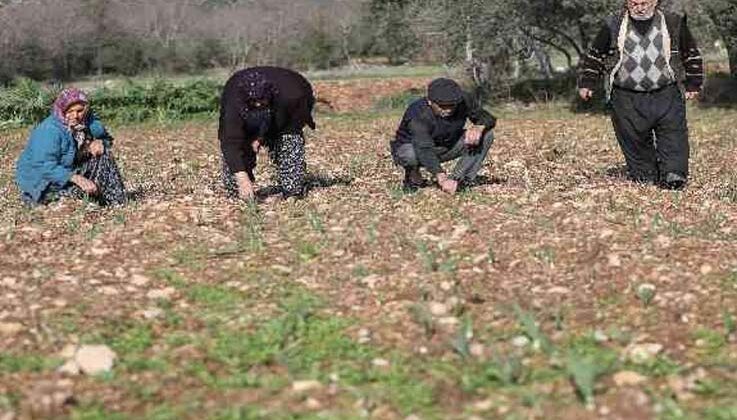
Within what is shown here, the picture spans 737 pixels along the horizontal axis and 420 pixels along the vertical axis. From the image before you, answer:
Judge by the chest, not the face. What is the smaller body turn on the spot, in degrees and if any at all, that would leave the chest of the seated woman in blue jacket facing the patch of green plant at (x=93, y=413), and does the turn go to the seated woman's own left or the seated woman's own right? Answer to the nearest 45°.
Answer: approximately 45° to the seated woman's own right

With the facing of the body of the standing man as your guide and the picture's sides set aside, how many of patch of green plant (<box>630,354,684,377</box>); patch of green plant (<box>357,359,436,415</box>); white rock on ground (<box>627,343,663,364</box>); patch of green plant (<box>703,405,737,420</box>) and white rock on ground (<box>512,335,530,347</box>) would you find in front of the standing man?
5

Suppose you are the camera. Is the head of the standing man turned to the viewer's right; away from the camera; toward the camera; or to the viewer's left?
toward the camera

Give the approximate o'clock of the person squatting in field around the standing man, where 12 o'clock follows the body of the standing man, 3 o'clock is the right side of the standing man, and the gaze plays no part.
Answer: The person squatting in field is roughly at 2 o'clock from the standing man.

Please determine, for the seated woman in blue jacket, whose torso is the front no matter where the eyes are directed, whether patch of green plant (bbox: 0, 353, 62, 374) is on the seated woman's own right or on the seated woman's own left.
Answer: on the seated woman's own right

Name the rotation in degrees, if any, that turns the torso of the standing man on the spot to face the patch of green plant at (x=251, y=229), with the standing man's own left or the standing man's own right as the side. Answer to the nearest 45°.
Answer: approximately 45° to the standing man's own right

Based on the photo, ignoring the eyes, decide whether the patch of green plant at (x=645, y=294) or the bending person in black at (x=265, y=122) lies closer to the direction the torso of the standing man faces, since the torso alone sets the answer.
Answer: the patch of green plant

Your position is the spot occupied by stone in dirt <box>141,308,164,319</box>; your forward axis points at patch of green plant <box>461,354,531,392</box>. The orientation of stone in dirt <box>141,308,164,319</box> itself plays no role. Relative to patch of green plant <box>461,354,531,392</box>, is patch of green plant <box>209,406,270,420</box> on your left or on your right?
right

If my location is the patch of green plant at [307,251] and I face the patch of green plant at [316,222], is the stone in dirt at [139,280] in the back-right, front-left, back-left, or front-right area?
back-left

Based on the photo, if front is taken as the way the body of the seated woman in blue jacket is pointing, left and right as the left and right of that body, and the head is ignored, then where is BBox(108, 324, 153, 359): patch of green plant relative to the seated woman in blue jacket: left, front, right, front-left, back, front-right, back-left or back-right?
front-right

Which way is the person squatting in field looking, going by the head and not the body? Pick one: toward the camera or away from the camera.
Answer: toward the camera

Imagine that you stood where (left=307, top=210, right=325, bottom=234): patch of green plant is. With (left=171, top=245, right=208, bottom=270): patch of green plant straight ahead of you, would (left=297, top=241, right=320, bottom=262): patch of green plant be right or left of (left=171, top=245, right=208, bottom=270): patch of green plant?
left

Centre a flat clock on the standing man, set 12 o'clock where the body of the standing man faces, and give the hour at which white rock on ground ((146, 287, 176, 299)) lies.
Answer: The white rock on ground is roughly at 1 o'clock from the standing man.

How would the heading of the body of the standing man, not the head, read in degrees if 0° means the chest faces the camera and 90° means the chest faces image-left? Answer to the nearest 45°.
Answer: approximately 0°

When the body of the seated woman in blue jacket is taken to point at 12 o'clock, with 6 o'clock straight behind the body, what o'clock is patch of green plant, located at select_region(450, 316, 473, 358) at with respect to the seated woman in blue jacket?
The patch of green plant is roughly at 1 o'clock from the seated woman in blue jacket.

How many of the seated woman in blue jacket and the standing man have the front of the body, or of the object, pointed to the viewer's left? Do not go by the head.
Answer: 0

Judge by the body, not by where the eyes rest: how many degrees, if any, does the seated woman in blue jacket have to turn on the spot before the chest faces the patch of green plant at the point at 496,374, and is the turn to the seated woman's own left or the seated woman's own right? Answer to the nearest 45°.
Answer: approximately 45° to the seated woman's own right

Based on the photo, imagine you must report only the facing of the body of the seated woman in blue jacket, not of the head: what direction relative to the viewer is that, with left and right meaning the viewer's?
facing the viewer and to the right of the viewer

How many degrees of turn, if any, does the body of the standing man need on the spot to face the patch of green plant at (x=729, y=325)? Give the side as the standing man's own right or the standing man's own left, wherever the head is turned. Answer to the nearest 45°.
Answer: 0° — they already face it

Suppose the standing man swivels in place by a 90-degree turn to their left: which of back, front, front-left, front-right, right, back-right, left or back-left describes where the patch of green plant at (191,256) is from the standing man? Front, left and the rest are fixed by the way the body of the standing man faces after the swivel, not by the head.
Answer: back-right

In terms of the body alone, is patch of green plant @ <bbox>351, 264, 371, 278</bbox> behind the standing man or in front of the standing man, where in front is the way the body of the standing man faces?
in front
